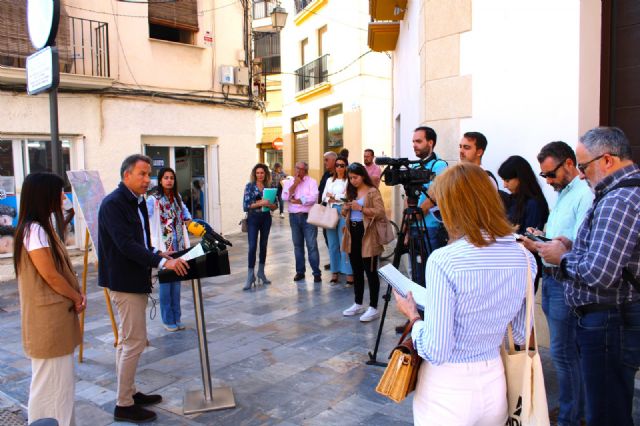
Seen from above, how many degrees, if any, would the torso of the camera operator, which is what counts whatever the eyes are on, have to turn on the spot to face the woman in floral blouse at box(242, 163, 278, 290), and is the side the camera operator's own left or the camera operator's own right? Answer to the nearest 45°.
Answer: approximately 90° to the camera operator's own right

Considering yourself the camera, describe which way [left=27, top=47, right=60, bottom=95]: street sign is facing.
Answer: facing the viewer and to the left of the viewer

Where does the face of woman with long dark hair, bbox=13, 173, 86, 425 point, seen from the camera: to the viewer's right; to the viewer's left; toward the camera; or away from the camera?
to the viewer's right

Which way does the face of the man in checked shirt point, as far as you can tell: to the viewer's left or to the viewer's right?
to the viewer's left

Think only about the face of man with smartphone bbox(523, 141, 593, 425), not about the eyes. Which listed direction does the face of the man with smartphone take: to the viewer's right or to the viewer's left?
to the viewer's left

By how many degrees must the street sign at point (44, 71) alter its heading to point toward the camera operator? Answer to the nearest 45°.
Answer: approximately 135° to its left

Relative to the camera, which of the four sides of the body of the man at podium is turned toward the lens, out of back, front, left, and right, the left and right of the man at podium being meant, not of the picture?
right

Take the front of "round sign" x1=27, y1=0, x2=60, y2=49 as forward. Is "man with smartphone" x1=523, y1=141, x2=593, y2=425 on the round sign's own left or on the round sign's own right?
on the round sign's own left

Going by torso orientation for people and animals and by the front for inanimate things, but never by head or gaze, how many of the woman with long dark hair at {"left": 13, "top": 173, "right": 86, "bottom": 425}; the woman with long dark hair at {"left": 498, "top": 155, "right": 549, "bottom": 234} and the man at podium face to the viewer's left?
1

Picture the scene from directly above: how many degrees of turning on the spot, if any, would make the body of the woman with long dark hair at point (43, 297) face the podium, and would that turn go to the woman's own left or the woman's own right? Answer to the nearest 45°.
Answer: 0° — they already face it

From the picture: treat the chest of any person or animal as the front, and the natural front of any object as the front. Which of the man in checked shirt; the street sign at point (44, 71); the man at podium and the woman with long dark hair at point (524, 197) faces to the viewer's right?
the man at podium

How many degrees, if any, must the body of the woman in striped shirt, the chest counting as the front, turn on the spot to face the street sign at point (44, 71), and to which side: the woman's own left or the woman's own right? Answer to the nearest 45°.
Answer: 0° — they already face it

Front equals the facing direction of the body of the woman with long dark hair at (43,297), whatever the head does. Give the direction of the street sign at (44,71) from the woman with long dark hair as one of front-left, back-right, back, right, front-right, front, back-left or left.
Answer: left

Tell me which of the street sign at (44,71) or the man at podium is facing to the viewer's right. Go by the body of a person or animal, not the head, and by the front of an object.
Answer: the man at podium
